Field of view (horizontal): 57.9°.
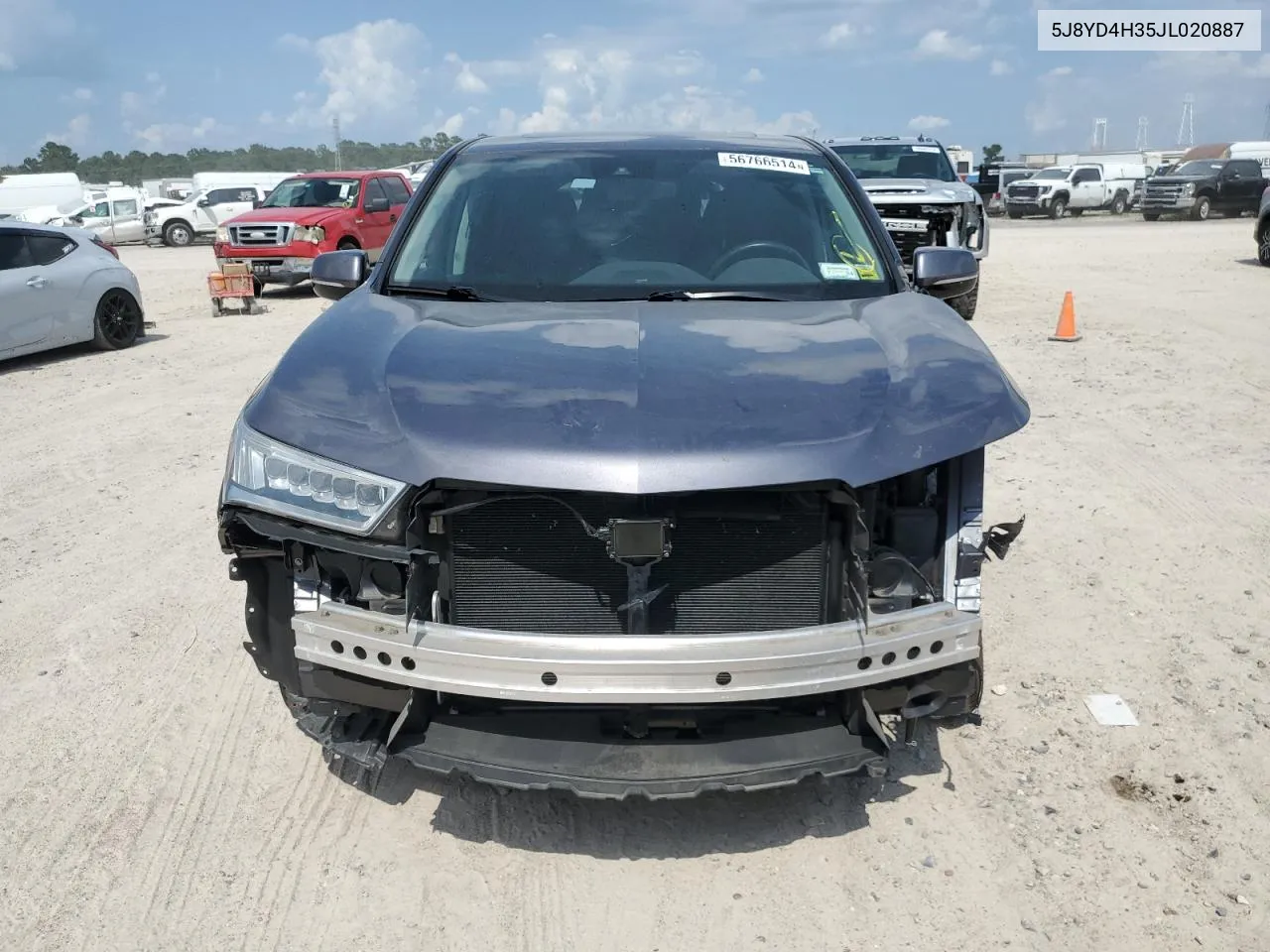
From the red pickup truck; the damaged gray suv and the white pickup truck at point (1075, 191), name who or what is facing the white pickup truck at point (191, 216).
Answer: the white pickup truck at point (1075, 191)

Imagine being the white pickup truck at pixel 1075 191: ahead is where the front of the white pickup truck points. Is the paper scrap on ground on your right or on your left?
on your left

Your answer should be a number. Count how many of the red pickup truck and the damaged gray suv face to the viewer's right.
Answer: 0

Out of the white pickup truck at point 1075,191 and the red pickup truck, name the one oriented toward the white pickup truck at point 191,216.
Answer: the white pickup truck at point 1075,191

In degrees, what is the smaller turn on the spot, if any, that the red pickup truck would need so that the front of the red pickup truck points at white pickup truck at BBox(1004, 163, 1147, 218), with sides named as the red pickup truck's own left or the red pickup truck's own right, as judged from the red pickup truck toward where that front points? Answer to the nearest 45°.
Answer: approximately 180°

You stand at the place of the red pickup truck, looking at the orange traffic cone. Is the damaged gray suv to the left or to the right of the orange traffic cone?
right

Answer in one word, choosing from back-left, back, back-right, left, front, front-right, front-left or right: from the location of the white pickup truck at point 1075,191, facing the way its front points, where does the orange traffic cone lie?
front-left

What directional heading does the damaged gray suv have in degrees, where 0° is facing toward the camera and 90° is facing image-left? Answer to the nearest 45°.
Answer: approximately 0°

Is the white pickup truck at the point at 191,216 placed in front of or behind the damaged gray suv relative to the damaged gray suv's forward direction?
behind

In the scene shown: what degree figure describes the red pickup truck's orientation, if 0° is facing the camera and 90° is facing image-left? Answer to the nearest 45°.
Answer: approximately 45°

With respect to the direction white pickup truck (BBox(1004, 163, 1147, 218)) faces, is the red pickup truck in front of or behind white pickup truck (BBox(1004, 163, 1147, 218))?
in front

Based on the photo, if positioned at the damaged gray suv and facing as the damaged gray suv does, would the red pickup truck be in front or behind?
behind

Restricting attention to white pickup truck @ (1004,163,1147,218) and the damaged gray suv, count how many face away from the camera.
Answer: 0

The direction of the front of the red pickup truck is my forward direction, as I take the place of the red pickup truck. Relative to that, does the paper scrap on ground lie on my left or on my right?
on my left

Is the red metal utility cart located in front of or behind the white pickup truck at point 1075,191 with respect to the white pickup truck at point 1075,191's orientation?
in front
